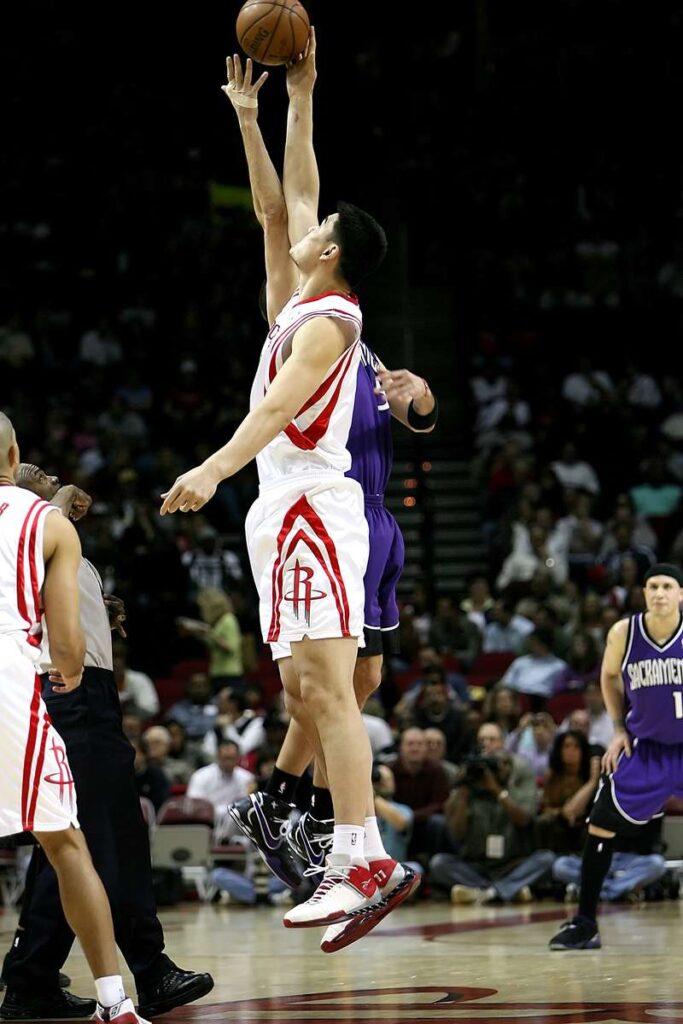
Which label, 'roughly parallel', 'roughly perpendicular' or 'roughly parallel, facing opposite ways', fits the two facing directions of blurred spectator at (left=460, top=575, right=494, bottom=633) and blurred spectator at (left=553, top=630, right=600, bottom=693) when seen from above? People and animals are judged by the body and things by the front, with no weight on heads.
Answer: roughly parallel

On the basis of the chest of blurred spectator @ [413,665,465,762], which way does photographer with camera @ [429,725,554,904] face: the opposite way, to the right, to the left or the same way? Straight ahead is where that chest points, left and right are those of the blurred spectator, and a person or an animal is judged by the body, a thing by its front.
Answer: the same way

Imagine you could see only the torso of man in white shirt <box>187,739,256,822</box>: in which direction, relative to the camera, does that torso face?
toward the camera

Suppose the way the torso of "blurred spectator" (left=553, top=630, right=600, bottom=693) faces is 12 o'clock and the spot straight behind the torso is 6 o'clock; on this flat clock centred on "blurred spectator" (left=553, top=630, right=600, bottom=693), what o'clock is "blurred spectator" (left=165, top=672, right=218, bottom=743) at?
"blurred spectator" (left=165, top=672, right=218, bottom=743) is roughly at 3 o'clock from "blurred spectator" (left=553, top=630, right=600, bottom=693).

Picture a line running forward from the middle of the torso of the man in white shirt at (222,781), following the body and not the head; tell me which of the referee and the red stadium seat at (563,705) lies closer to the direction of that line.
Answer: the referee

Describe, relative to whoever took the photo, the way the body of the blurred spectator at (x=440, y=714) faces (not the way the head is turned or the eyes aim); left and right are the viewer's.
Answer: facing the viewer

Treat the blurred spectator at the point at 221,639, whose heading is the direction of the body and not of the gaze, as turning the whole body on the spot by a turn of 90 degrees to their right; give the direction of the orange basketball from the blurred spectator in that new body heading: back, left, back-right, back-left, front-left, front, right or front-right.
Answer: back

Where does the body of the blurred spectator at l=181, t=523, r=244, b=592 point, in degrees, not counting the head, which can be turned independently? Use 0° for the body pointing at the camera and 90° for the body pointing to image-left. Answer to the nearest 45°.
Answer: approximately 0°

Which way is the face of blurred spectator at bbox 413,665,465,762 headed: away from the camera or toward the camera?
toward the camera

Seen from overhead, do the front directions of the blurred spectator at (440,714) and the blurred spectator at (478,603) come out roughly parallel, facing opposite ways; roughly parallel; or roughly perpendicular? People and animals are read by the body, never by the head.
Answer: roughly parallel

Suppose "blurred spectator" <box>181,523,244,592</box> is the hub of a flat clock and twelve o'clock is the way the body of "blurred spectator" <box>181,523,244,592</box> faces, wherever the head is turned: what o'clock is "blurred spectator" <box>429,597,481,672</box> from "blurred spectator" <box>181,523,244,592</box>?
"blurred spectator" <box>429,597,481,672</box> is roughly at 10 o'clock from "blurred spectator" <box>181,523,244,592</box>.

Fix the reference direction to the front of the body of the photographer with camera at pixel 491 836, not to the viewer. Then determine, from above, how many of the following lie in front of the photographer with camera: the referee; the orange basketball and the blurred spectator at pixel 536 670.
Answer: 2

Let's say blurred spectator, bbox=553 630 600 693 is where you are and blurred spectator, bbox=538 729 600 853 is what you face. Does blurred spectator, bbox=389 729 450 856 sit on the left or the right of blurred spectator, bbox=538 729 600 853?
right

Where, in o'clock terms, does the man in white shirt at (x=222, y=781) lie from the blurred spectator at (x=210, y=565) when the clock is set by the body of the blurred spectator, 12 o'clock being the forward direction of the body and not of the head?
The man in white shirt is roughly at 12 o'clock from the blurred spectator.

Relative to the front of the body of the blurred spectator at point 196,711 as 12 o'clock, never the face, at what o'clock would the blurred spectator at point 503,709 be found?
the blurred spectator at point 503,709 is roughly at 10 o'clock from the blurred spectator at point 196,711.

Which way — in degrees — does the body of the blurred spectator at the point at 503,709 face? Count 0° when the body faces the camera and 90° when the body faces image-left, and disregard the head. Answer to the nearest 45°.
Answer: approximately 0°

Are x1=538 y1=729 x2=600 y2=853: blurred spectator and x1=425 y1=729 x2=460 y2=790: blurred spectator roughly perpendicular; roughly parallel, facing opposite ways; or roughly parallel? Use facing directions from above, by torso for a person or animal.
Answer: roughly parallel

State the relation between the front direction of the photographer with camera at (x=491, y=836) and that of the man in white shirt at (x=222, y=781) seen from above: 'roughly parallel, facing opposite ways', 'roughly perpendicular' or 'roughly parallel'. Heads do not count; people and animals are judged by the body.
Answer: roughly parallel

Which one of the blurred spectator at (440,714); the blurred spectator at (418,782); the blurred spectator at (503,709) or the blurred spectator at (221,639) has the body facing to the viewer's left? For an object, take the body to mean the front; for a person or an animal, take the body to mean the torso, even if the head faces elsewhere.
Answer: the blurred spectator at (221,639)

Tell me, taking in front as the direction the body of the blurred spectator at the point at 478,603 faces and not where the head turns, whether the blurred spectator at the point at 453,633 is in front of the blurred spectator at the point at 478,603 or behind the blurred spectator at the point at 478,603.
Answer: in front
